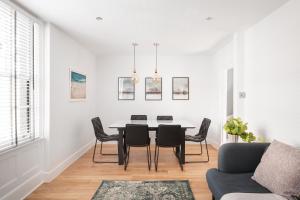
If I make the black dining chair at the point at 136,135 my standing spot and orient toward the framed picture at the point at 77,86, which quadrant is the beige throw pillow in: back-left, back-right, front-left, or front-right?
back-left

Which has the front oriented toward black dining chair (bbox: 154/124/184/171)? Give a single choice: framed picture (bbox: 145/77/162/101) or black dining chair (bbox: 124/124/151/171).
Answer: the framed picture

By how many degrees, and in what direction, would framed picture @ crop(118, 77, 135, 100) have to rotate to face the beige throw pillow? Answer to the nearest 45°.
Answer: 0° — it already faces it

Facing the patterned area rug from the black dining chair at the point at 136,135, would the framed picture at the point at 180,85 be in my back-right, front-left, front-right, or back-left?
back-left

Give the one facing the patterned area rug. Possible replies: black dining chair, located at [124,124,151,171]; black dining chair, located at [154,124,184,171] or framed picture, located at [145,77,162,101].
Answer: the framed picture

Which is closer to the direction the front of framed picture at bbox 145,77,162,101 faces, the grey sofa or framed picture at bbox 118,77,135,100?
the grey sofa

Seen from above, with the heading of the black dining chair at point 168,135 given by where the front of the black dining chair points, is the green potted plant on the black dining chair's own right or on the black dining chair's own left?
on the black dining chair's own right

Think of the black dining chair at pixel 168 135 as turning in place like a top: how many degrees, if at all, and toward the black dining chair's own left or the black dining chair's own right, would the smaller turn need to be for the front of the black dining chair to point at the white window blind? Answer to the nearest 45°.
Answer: approximately 135° to the black dining chair's own left

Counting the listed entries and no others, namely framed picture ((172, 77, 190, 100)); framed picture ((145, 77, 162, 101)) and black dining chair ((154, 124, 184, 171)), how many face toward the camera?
2

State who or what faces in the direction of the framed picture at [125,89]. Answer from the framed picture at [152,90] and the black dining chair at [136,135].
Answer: the black dining chair

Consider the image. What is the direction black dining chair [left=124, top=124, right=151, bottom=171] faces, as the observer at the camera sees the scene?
facing away from the viewer

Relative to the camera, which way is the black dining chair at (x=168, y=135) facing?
away from the camera

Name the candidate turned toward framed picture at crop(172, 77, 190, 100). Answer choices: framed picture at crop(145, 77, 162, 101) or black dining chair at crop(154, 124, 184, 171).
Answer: the black dining chair
